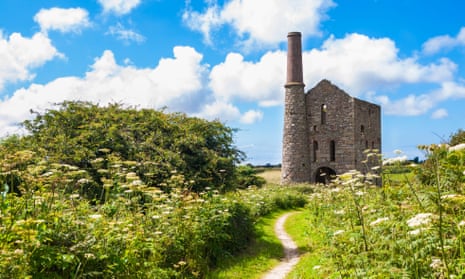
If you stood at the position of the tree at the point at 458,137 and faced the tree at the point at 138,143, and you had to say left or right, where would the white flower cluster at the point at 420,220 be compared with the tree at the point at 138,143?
left

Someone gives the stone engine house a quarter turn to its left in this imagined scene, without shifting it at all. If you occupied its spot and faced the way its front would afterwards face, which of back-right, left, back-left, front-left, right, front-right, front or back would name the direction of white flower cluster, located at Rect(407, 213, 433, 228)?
right

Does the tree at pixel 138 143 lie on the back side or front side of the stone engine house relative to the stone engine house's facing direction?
on the front side

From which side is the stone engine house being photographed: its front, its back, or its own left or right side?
front
